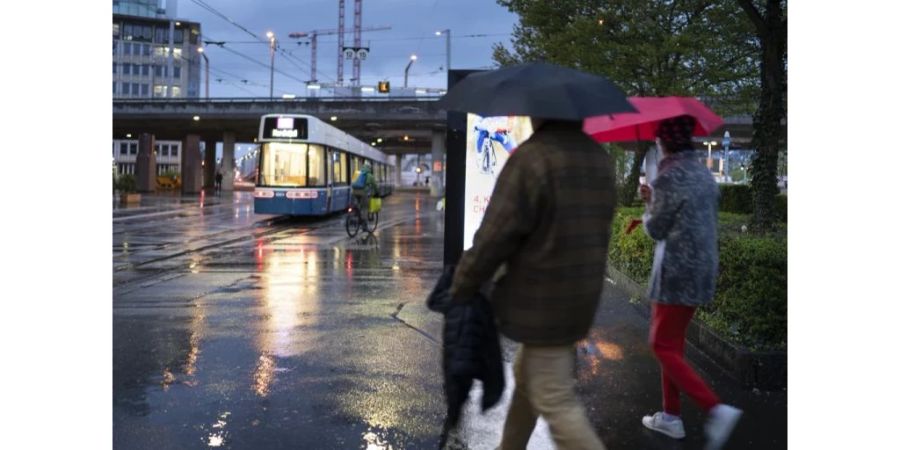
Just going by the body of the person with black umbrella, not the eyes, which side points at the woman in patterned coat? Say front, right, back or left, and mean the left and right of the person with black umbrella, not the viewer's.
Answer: right

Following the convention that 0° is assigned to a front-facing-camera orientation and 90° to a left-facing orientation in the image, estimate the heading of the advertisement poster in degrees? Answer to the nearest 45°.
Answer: approximately 0°

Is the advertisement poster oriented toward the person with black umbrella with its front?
yes

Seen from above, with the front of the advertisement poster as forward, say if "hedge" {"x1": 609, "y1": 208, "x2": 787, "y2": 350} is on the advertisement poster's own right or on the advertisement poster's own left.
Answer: on the advertisement poster's own left

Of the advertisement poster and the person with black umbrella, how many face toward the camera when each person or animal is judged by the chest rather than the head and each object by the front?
1

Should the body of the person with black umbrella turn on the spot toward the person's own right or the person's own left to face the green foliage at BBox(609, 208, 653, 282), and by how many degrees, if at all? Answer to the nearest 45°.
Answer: approximately 45° to the person's own right

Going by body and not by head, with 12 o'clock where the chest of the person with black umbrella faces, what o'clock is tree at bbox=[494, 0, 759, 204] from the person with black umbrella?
The tree is roughly at 2 o'clock from the person with black umbrella.

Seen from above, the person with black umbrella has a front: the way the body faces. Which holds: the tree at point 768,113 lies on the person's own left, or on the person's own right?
on the person's own right

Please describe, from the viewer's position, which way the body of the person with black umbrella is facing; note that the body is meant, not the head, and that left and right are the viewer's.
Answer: facing away from the viewer and to the left of the viewer

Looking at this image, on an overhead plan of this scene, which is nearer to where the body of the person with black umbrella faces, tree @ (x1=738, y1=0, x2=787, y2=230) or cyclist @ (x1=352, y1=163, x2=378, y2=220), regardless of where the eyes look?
the cyclist

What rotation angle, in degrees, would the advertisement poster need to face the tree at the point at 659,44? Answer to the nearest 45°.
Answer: approximately 180°

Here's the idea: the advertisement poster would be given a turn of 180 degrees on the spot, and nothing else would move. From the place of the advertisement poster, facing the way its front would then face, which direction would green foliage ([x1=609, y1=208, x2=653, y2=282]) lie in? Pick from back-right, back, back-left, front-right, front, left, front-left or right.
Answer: front-right
